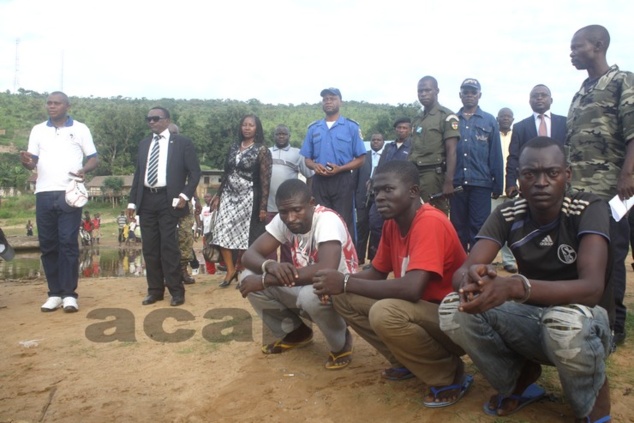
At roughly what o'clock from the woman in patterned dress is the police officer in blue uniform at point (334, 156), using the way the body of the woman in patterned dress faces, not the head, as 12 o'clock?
The police officer in blue uniform is roughly at 8 o'clock from the woman in patterned dress.

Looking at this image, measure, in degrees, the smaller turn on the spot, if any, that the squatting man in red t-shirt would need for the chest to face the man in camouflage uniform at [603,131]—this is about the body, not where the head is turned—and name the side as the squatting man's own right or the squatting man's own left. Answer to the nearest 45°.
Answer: approximately 180°

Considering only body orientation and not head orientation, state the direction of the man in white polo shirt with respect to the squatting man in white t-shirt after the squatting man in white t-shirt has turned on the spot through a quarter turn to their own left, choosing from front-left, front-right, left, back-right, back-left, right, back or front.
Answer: back

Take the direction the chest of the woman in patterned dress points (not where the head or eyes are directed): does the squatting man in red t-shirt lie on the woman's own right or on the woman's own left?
on the woman's own left

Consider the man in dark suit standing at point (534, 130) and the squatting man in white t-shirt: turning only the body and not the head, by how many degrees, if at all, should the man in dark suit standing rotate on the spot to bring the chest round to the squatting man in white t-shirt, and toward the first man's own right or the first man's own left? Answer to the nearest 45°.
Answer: approximately 45° to the first man's own right

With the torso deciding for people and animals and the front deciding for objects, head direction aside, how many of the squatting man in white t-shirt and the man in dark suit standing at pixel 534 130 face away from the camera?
0

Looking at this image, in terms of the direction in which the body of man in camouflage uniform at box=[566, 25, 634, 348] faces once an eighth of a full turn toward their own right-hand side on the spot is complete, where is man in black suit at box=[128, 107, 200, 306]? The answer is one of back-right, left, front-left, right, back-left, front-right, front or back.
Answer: front

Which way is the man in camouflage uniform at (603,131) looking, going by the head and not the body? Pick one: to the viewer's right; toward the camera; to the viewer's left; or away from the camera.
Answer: to the viewer's left

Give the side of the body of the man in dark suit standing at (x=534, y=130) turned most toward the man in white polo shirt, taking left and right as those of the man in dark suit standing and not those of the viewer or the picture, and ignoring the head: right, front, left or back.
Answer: right

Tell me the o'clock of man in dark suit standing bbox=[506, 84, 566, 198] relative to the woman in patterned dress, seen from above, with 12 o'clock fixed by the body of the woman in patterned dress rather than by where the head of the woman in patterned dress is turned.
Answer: The man in dark suit standing is roughly at 8 o'clock from the woman in patterned dress.

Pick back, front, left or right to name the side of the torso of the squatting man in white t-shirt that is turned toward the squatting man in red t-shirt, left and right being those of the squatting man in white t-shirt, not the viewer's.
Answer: left

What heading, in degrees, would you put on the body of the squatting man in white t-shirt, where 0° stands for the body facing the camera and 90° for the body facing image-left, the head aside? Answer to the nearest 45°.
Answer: approximately 45°

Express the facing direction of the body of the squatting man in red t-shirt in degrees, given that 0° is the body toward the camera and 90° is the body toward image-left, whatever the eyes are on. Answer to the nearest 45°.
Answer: approximately 45°
